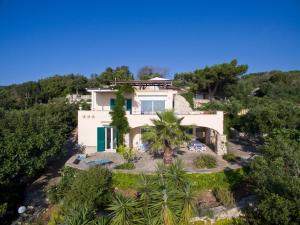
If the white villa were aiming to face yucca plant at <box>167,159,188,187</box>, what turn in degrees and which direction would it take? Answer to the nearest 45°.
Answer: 0° — it already faces it

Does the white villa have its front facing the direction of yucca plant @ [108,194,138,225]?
yes

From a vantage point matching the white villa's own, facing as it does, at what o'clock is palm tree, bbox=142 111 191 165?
The palm tree is roughly at 11 o'clock from the white villa.

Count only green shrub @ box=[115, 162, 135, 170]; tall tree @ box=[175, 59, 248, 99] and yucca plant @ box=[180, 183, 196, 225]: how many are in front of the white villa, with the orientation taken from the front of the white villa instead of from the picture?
2

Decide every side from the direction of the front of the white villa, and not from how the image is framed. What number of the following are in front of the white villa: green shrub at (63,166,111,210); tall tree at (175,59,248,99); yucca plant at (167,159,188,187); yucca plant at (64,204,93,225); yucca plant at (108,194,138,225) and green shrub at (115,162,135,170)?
5

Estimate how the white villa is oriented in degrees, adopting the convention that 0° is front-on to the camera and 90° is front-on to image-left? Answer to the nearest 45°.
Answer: approximately 0°

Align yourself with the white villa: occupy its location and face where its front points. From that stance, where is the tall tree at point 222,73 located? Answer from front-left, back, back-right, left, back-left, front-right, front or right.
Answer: back-left

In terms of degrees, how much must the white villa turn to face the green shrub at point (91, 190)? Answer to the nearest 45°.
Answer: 0° — it already faces it

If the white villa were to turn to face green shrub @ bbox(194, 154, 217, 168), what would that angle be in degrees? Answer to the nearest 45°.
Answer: approximately 45° to its left

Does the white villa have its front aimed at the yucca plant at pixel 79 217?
yes

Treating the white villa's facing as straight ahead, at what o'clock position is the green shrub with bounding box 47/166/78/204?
The green shrub is roughly at 1 o'clock from the white villa.
